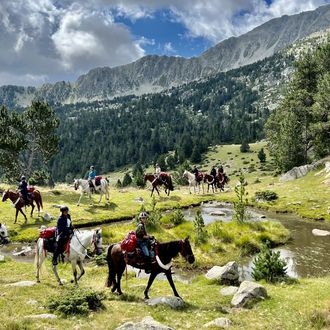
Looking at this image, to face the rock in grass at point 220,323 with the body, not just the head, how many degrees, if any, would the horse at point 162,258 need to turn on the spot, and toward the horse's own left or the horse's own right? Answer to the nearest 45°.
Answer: approximately 45° to the horse's own right

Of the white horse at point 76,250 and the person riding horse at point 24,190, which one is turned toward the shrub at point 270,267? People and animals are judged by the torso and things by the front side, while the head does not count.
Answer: the white horse

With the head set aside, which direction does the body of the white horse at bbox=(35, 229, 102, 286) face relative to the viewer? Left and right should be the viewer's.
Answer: facing to the right of the viewer

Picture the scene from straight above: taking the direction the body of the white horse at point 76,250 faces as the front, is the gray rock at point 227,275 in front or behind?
in front

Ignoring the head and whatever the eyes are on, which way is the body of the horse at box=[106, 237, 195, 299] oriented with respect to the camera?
to the viewer's right

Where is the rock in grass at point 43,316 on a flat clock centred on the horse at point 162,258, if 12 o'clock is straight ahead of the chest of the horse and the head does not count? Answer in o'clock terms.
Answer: The rock in grass is roughly at 5 o'clock from the horse.

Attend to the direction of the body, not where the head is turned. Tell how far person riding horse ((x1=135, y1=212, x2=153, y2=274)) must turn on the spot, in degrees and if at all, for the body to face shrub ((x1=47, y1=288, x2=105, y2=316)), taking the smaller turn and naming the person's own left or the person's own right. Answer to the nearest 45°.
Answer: approximately 135° to the person's own right

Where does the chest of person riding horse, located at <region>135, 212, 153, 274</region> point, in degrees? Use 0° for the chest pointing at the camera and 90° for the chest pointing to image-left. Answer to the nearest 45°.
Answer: approximately 270°
